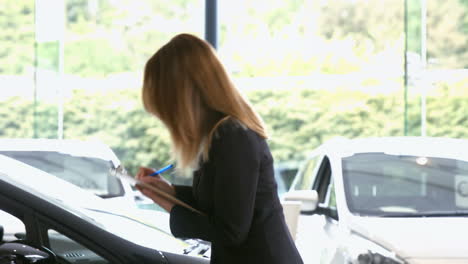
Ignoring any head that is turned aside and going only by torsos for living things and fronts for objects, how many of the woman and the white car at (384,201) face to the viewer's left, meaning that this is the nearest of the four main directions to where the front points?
1

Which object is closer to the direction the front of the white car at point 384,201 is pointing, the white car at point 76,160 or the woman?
the woman

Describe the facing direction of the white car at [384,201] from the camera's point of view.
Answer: facing the viewer and to the right of the viewer

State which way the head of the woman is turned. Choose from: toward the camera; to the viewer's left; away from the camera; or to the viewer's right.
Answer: to the viewer's left

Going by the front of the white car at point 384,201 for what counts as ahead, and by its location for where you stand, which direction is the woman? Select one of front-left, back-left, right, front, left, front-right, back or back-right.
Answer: front-right

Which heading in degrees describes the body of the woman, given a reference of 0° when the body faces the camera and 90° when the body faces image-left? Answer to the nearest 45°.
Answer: approximately 90°

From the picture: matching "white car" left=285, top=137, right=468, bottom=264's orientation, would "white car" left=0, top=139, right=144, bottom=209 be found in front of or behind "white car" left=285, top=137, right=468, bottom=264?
behind

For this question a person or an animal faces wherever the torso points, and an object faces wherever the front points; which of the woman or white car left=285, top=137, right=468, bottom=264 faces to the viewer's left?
the woman
